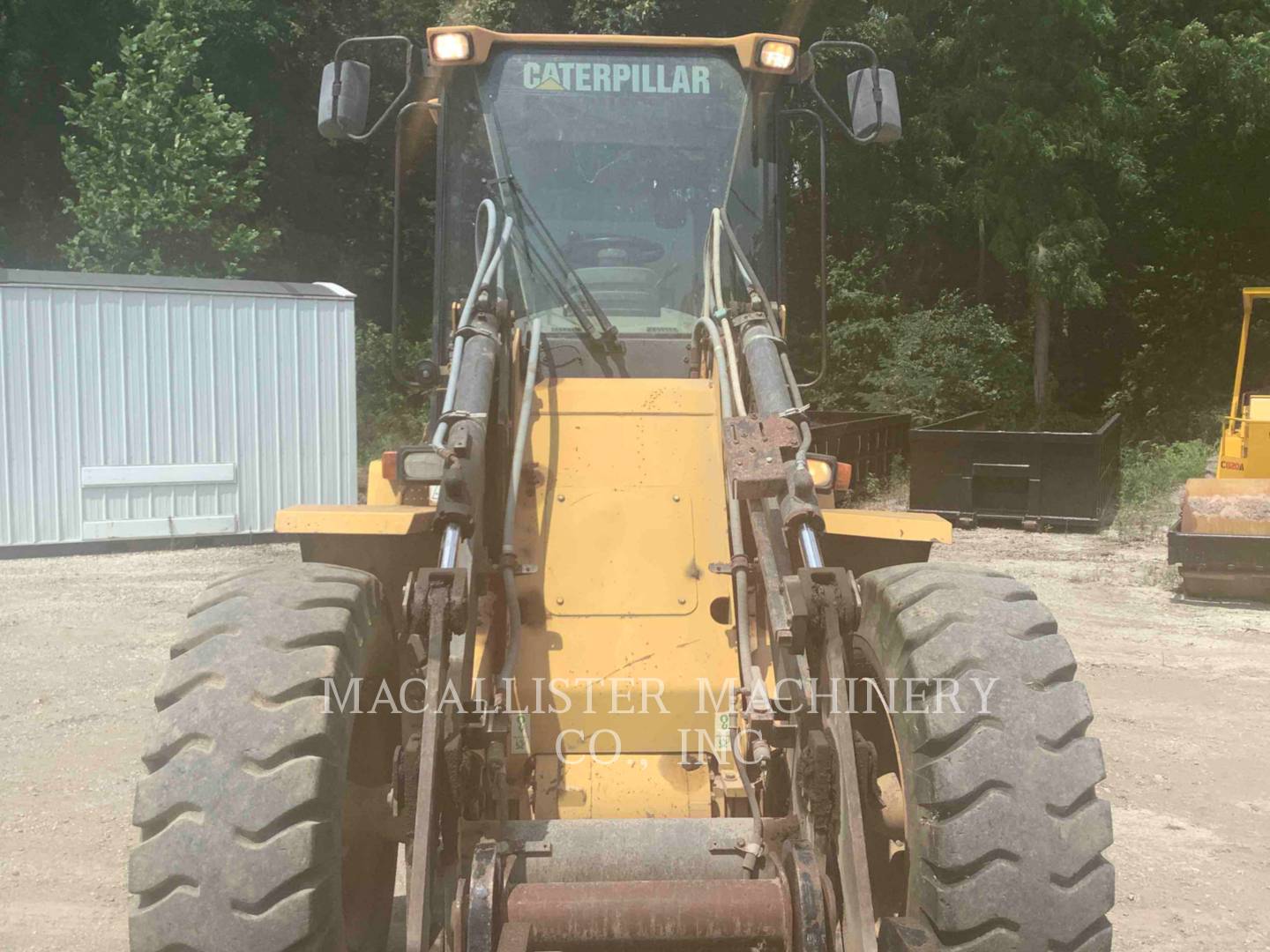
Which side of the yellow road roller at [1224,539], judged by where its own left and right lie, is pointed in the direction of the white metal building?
right

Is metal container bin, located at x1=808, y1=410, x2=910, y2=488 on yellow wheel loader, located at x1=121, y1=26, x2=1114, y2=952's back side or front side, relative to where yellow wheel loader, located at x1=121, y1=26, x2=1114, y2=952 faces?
on the back side

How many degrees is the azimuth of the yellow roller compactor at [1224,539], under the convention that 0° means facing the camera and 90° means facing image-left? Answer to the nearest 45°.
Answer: approximately 0°

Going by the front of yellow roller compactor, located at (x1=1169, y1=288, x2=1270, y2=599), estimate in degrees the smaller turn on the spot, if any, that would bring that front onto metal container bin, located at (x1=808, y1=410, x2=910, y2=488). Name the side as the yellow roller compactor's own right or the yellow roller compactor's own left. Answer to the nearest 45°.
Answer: approximately 135° to the yellow roller compactor's own right

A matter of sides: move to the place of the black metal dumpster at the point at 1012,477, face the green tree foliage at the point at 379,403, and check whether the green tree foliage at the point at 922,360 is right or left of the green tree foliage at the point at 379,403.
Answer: right

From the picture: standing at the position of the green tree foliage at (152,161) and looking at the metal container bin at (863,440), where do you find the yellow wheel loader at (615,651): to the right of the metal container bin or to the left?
right

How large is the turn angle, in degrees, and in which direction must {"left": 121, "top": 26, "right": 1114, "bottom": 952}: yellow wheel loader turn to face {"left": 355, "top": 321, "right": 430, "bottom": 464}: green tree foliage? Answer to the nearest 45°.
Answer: approximately 180°

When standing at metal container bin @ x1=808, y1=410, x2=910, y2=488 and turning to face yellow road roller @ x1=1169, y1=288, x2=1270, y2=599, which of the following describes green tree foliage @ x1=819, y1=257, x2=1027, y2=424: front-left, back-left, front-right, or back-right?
back-left

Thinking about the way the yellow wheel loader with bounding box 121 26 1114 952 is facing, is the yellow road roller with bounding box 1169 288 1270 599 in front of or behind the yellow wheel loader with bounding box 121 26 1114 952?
behind

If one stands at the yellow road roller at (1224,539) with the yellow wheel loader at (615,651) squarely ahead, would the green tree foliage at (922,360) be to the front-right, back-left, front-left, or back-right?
back-right

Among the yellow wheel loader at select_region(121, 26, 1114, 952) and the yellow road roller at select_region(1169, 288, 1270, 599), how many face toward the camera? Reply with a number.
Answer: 2

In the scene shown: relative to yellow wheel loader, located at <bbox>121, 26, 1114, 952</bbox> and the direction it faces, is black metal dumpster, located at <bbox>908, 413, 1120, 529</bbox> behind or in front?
behind

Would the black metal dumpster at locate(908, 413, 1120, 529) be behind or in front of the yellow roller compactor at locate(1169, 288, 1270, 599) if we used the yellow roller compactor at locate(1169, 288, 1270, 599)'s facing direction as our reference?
behind

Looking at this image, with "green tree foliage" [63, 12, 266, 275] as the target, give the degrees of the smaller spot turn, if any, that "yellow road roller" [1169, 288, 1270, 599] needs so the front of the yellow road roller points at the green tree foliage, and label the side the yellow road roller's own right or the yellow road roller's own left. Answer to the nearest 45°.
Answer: approximately 90° to the yellow road roller's own right

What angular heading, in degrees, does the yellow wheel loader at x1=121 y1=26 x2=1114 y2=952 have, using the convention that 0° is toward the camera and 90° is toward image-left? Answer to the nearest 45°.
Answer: approximately 0°
